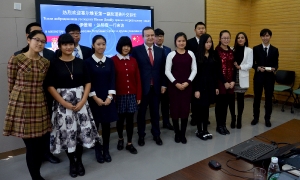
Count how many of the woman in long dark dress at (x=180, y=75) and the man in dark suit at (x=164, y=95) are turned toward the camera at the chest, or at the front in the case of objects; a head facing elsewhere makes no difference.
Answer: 2

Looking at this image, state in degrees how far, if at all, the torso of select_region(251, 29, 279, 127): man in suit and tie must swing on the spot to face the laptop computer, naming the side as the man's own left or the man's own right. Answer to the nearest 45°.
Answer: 0° — they already face it

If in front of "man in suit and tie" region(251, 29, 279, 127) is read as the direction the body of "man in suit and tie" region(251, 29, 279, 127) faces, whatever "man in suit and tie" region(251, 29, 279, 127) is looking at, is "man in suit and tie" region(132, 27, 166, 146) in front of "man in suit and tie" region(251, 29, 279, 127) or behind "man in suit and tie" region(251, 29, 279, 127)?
in front

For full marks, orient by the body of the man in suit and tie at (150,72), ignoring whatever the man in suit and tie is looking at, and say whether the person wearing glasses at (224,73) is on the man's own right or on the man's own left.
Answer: on the man's own left

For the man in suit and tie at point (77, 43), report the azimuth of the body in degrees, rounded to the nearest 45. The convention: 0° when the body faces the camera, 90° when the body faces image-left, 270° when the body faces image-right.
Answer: approximately 0°
